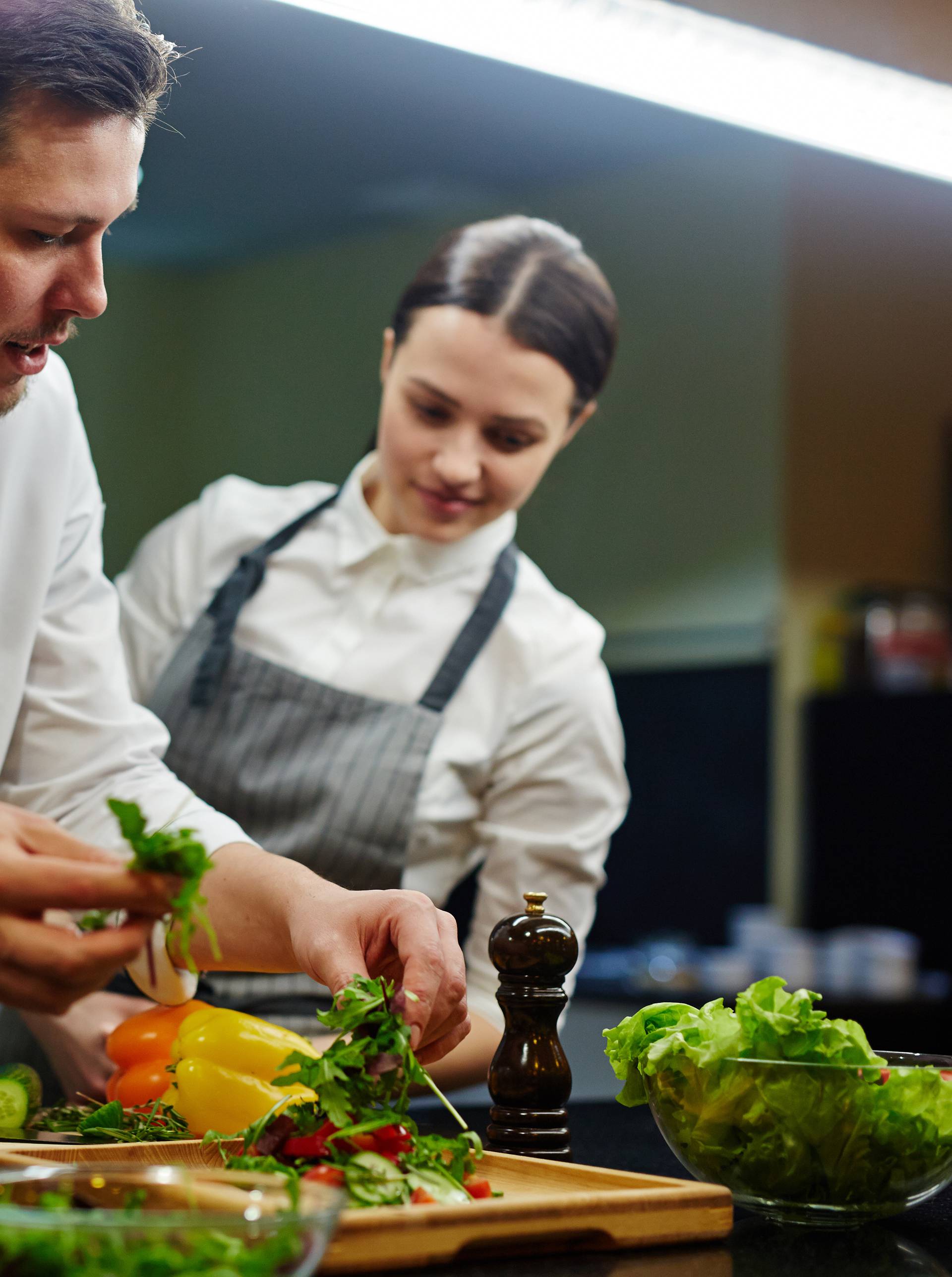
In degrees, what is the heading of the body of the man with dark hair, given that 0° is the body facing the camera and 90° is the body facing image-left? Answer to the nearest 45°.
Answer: approximately 315°

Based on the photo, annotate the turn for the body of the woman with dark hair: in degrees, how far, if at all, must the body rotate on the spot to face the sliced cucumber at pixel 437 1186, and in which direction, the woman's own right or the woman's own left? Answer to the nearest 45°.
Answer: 0° — they already face it

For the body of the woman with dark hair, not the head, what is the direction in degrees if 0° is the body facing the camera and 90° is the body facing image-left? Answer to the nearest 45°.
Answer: approximately 0°

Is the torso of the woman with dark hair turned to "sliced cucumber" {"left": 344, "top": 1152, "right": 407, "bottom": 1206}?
yes

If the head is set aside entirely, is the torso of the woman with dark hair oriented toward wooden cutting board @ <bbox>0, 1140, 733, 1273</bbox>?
yes
